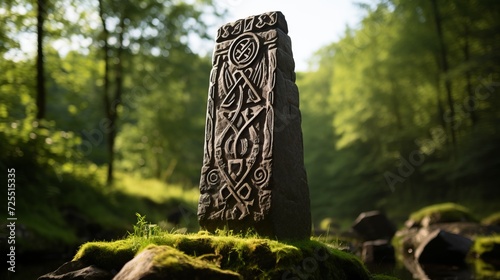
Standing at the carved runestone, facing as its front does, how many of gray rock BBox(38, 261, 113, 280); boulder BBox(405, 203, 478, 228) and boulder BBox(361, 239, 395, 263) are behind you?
2

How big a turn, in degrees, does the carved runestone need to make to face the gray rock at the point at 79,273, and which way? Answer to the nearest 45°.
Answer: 0° — it already faces it

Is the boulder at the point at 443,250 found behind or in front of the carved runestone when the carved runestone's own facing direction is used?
behind

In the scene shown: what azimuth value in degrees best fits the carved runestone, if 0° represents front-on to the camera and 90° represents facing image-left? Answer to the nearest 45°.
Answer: approximately 45°

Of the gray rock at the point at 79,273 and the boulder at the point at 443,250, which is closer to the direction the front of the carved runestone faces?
the gray rock

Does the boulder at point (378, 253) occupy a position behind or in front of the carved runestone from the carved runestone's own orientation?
behind

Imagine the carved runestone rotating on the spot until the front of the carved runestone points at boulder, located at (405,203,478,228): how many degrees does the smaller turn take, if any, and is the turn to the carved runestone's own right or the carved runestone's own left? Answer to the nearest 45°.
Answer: approximately 180°
